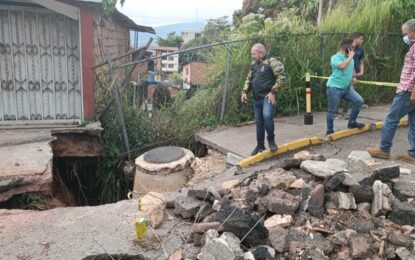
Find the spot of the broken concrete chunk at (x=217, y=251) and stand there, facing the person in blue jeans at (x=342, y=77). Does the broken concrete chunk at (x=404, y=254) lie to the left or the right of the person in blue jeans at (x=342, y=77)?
right

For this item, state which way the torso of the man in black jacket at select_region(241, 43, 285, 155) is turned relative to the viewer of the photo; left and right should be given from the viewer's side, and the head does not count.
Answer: facing the viewer and to the left of the viewer

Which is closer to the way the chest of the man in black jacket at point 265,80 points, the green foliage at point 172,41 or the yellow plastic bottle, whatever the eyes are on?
the yellow plastic bottle

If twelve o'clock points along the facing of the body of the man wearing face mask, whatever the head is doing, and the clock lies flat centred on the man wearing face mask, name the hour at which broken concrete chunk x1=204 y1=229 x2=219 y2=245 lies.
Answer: The broken concrete chunk is roughly at 10 o'clock from the man wearing face mask.

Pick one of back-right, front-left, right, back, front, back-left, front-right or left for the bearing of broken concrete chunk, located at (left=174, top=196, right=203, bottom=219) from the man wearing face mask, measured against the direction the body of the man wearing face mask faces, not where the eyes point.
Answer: front-left

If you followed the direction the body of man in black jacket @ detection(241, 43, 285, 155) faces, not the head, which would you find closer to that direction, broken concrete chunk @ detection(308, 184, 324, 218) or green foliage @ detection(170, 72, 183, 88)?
the broken concrete chunk

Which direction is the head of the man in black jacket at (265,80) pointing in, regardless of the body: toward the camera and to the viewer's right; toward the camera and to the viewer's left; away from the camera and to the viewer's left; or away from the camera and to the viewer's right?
toward the camera and to the viewer's left

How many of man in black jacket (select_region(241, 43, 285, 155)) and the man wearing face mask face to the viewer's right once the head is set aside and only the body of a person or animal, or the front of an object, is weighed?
0

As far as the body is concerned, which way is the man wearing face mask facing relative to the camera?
to the viewer's left

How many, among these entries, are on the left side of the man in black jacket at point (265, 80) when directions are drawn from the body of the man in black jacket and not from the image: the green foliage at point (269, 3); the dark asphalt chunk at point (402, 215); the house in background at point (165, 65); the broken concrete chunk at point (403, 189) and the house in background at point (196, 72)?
2
